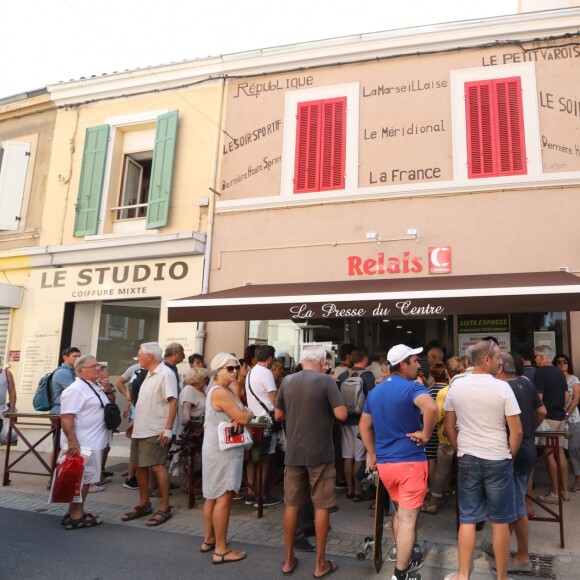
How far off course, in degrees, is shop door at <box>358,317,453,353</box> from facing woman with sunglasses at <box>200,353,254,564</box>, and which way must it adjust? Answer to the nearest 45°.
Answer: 0° — it already faces them

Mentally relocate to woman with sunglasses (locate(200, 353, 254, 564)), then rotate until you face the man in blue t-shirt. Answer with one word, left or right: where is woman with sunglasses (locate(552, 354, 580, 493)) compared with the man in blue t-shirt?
left

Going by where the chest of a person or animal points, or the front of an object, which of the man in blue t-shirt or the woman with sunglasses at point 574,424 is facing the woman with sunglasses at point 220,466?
the woman with sunglasses at point 574,424

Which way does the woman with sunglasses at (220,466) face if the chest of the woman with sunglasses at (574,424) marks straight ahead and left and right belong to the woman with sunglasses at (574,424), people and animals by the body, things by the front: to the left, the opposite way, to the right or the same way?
the opposite way

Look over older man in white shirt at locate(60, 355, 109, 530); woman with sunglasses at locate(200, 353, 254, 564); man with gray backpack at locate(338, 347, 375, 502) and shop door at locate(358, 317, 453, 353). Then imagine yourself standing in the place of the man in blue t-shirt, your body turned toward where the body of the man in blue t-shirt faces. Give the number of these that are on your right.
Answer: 0

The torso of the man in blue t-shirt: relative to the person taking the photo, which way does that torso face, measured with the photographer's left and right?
facing away from the viewer and to the right of the viewer

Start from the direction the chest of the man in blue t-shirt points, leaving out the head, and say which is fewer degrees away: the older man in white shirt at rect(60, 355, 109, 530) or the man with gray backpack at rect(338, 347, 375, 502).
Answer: the man with gray backpack

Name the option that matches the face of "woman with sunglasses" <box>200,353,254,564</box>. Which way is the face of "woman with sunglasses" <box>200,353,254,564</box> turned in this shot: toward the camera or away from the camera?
toward the camera

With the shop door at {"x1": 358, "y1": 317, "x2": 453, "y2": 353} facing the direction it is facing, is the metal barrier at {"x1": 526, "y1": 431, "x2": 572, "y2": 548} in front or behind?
in front

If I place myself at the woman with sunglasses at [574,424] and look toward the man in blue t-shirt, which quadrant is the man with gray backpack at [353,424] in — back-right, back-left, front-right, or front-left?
front-right

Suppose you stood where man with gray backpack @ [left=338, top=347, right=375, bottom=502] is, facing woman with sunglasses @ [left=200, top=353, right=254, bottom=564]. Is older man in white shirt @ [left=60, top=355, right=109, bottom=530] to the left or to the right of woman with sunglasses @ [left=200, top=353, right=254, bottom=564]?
right

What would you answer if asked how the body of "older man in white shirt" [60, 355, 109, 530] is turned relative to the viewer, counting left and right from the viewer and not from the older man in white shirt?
facing to the right of the viewer

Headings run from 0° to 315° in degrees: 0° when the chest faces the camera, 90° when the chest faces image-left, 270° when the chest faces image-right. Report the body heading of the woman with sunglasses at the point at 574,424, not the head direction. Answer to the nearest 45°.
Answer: approximately 45°

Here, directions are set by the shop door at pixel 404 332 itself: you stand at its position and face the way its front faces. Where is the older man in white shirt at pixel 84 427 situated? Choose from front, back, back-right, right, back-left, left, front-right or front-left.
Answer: front-right
